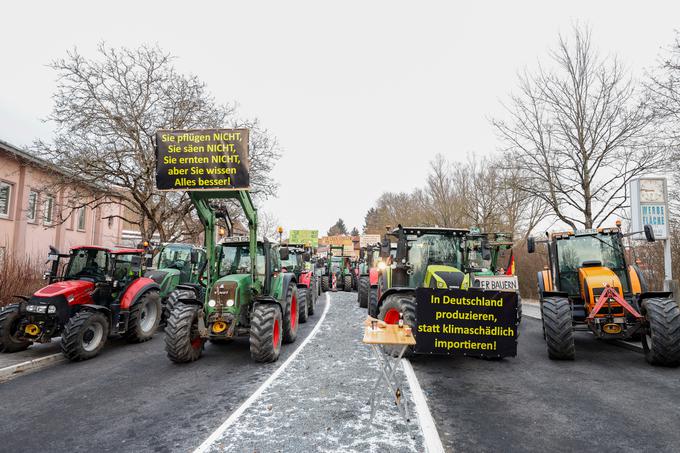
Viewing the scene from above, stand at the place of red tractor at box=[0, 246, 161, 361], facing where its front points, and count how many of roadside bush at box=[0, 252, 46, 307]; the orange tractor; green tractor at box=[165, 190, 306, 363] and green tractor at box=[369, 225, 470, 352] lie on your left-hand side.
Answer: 3

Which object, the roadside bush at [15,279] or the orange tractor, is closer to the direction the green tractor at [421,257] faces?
the orange tractor

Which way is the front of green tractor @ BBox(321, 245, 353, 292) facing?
toward the camera

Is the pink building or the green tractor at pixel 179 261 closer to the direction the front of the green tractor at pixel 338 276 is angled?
the green tractor

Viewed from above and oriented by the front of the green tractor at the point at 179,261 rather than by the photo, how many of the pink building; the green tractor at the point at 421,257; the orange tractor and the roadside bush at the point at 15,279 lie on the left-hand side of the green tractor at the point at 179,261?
2

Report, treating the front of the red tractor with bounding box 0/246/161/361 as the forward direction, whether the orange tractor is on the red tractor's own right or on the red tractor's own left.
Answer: on the red tractor's own left

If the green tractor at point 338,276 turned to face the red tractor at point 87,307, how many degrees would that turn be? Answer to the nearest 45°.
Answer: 0° — it already faces it

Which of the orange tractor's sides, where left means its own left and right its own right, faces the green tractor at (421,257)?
right

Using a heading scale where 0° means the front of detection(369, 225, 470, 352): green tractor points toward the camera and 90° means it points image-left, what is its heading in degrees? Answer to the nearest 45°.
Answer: approximately 315°

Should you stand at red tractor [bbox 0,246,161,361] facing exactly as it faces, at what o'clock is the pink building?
The pink building is roughly at 4 o'clock from the red tractor.

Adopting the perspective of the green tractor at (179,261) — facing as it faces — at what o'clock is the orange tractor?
The orange tractor is roughly at 9 o'clock from the green tractor.

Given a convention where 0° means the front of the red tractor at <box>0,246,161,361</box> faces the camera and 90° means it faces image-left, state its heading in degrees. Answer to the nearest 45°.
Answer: approximately 45°
